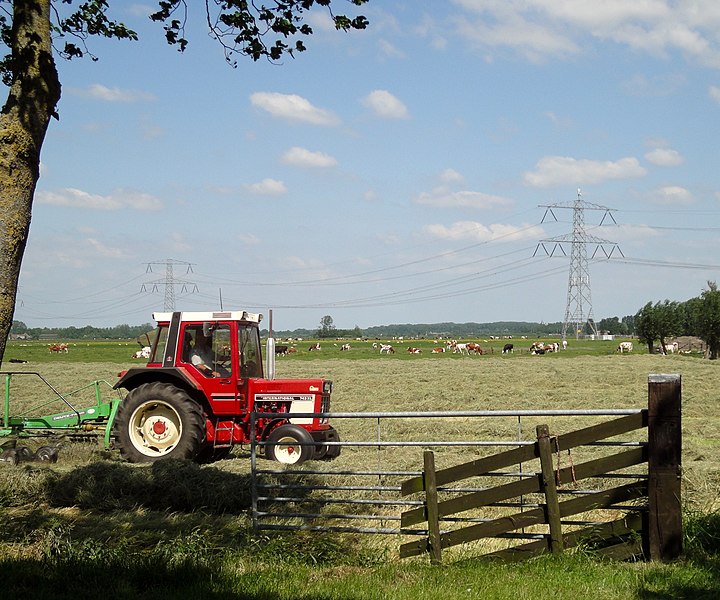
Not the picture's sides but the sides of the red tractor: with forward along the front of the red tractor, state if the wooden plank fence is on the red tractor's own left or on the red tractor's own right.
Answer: on the red tractor's own right

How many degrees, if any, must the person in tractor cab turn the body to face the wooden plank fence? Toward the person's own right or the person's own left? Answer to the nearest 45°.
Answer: approximately 90° to the person's own right

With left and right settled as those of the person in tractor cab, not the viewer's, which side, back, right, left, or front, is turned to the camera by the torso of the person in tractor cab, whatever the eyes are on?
right

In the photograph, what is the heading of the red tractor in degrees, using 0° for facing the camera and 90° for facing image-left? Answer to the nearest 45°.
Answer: approximately 270°
